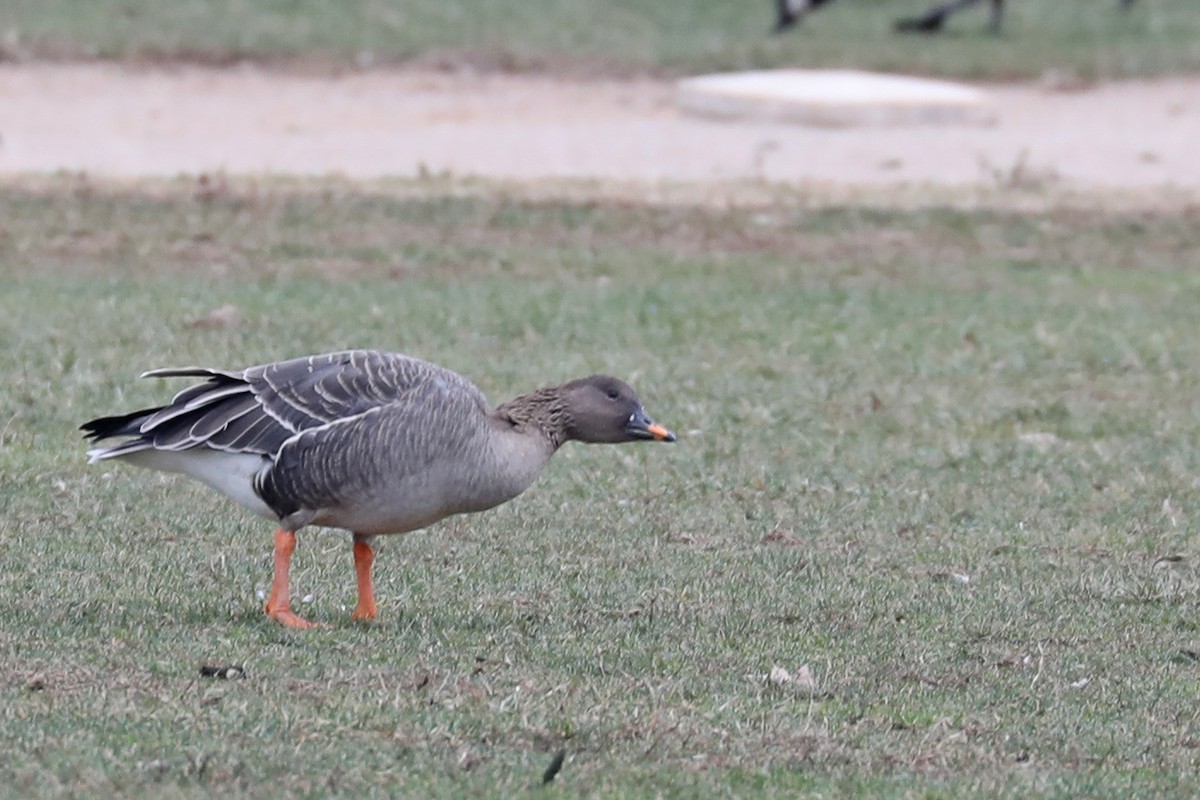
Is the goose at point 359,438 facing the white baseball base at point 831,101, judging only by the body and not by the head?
no

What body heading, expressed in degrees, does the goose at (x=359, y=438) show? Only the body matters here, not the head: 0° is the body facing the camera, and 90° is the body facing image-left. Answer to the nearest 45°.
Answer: approximately 270°
